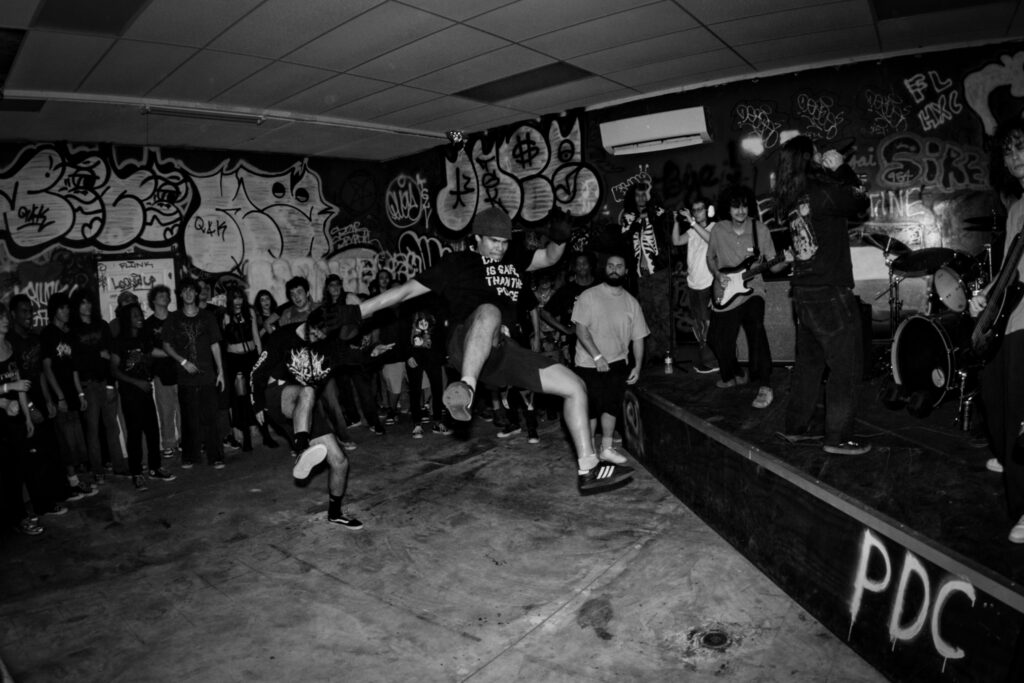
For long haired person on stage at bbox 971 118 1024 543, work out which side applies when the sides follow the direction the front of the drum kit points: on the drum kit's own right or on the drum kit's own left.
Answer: on the drum kit's own left

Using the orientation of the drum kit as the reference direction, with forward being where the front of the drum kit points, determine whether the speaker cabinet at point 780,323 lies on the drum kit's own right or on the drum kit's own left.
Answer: on the drum kit's own right

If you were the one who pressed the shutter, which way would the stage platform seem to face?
facing the viewer and to the left of the viewer

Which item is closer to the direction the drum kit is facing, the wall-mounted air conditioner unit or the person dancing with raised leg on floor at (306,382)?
the person dancing with raised leg on floor

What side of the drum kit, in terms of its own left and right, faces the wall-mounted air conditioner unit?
right

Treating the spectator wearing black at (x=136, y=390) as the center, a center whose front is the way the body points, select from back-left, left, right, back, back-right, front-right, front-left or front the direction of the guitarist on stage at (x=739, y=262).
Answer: front

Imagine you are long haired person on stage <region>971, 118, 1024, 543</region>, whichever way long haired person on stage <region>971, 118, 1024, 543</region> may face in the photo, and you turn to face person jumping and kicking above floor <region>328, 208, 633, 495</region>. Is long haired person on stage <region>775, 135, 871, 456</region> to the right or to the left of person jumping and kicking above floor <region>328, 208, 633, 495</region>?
right

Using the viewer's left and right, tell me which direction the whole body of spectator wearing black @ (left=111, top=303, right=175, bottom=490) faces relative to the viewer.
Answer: facing the viewer and to the right of the viewer

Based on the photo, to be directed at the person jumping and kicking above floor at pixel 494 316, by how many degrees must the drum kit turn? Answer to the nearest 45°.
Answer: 0° — it already faces them

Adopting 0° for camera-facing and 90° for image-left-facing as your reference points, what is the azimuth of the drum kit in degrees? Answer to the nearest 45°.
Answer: approximately 45°

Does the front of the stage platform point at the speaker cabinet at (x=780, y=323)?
no

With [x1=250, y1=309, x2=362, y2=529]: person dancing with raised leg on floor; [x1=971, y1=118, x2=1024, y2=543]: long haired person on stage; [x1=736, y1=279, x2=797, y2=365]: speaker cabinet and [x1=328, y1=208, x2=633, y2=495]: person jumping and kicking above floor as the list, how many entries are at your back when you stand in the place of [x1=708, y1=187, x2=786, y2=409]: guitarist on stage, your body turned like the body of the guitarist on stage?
1

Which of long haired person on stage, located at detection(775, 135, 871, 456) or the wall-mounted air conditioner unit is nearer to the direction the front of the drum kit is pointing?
the long haired person on stage

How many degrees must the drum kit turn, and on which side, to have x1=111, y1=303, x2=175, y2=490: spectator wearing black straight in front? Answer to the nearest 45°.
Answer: approximately 45° to its right

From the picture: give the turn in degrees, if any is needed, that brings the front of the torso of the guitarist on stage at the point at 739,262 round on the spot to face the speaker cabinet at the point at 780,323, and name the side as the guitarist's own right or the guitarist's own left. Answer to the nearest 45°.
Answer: approximately 180°

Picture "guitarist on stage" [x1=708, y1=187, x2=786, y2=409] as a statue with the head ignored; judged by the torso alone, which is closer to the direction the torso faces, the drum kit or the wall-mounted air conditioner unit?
the drum kit

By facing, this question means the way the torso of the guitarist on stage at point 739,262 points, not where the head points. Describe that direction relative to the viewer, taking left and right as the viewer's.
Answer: facing the viewer

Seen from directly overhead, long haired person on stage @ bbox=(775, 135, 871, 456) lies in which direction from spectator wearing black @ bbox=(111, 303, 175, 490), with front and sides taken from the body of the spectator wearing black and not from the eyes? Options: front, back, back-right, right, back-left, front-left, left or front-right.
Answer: front
